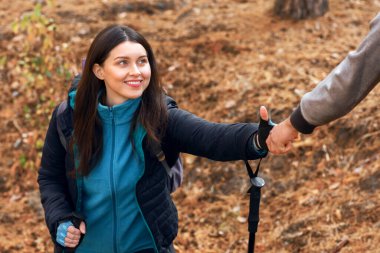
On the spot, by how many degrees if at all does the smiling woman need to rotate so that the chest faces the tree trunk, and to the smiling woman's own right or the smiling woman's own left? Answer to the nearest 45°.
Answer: approximately 135° to the smiling woman's own left

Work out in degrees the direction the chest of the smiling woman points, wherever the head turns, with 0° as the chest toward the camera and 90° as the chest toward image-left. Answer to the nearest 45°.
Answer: approximately 0°

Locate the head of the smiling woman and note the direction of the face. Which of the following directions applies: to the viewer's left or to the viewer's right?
to the viewer's right
